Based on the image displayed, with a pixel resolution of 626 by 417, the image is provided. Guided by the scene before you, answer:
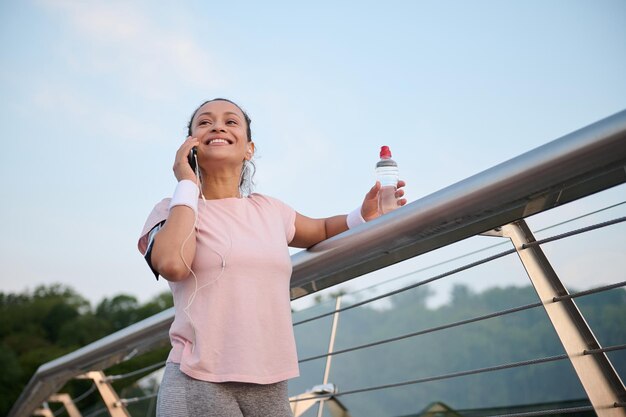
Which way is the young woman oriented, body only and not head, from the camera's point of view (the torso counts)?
toward the camera
